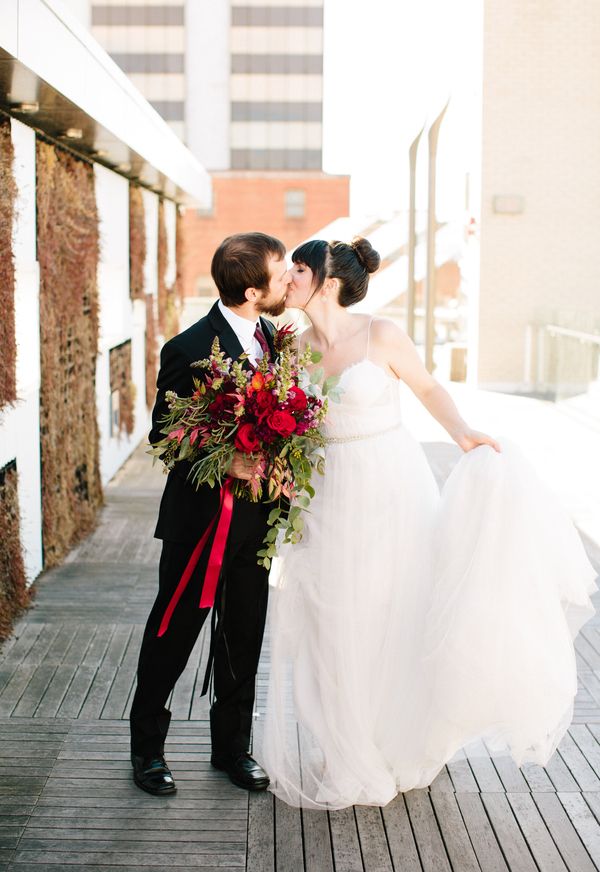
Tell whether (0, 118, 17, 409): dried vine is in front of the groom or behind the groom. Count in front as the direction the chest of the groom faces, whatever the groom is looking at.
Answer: behind

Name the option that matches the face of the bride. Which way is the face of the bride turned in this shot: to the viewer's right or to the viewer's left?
to the viewer's left

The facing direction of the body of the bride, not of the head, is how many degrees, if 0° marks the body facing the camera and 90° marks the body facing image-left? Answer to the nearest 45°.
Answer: approximately 45°

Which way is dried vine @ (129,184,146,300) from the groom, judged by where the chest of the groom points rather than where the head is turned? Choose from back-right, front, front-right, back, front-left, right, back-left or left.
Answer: back-left

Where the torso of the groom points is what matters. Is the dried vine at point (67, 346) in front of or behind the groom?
behind

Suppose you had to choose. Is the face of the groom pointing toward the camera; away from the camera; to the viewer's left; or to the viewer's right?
to the viewer's right

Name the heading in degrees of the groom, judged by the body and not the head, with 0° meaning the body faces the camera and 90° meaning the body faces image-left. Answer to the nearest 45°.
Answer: approximately 315°
